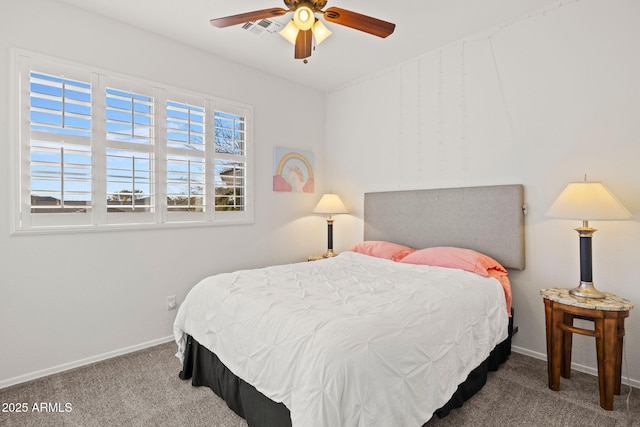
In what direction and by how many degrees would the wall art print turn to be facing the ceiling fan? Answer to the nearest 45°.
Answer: approximately 45° to its right

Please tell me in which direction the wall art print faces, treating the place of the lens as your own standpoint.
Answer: facing the viewer and to the right of the viewer

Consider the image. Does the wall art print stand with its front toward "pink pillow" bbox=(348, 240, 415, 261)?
yes

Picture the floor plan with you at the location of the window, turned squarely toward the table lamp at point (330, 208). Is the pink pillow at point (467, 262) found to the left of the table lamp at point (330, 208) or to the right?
right

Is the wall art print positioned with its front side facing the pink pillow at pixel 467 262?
yes

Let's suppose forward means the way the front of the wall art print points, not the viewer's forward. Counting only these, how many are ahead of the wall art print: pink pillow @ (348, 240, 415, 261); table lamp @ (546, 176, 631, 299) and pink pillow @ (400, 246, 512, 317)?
3

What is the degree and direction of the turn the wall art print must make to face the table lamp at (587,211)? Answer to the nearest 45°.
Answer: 0° — it already faces it

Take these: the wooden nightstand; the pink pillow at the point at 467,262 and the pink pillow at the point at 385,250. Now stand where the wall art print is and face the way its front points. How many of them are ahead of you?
3

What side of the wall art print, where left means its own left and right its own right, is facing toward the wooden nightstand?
front

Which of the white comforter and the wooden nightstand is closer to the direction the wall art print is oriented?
the wooden nightstand

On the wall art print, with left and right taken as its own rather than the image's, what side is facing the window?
right

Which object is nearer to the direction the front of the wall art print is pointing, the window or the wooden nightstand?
the wooden nightstand

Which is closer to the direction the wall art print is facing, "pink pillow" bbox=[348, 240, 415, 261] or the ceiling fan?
the pink pillow
